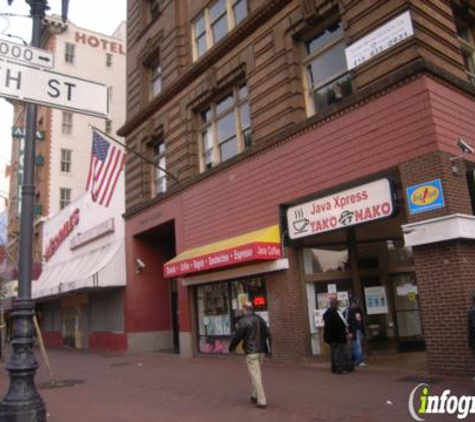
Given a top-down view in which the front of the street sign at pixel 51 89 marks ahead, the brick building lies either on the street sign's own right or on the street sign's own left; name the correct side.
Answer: on the street sign's own left

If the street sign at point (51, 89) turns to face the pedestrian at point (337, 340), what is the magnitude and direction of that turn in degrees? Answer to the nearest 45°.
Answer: approximately 90° to its left

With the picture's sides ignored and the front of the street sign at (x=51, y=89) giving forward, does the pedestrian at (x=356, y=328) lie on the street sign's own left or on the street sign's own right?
on the street sign's own left

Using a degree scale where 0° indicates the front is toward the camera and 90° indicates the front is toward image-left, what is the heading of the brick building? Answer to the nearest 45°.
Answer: approximately 45°

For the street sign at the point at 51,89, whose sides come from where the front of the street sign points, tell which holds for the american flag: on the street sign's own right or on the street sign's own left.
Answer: on the street sign's own left

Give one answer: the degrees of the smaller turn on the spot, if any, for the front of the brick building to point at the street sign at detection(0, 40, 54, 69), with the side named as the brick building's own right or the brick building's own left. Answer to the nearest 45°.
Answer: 0° — it already faces it

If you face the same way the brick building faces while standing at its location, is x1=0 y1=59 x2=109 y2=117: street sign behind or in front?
in front
